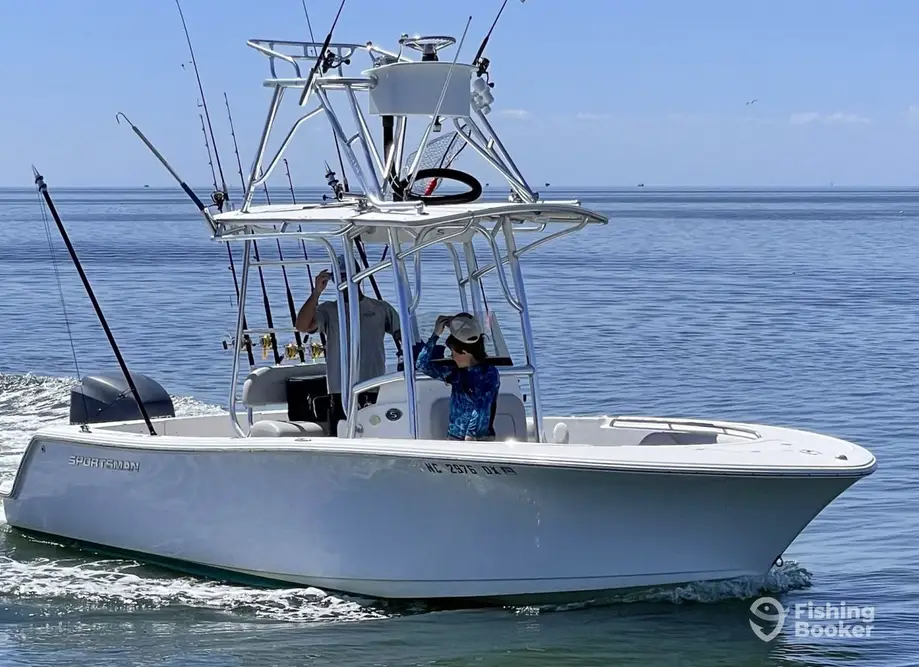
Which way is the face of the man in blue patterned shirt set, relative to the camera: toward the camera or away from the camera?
toward the camera

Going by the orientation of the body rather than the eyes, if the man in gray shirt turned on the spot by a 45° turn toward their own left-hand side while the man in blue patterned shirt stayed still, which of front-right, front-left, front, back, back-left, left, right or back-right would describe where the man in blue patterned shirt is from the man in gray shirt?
front

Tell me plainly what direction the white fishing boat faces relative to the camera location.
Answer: facing the viewer and to the right of the viewer
